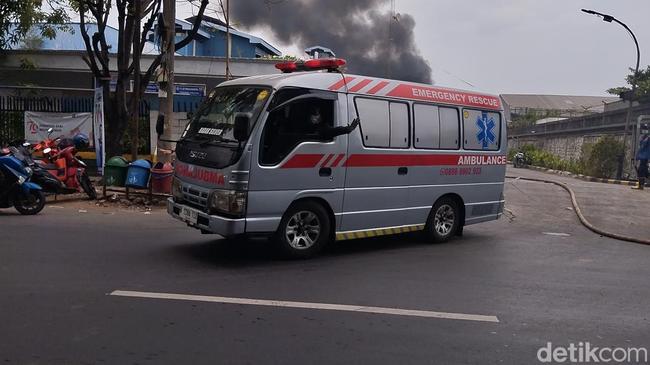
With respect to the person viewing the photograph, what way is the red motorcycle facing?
facing the viewer and to the right of the viewer

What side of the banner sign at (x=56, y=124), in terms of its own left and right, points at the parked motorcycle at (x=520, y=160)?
left

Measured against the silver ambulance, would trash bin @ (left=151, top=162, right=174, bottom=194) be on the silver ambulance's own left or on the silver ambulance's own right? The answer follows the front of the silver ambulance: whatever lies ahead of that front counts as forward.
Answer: on the silver ambulance's own right

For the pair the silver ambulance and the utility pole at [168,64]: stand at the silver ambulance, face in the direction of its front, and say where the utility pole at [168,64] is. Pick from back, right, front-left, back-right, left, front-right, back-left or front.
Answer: right

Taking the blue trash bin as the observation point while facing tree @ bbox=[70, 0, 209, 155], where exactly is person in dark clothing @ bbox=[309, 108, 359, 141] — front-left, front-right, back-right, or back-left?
back-right

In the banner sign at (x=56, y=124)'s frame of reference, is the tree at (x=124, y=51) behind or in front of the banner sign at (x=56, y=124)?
in front

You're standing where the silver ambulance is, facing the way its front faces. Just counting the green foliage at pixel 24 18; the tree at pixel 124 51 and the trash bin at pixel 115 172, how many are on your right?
3

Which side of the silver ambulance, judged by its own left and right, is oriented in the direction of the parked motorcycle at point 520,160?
back

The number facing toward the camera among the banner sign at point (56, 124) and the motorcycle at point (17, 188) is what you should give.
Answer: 1

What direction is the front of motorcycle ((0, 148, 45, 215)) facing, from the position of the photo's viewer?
facing to the right of the viewer
